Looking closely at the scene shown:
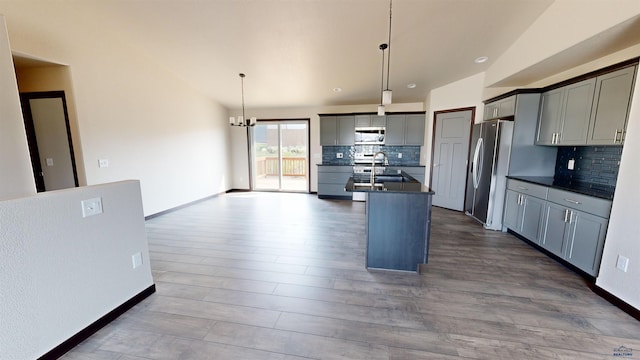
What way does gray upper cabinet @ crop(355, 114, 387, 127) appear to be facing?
toward the camera

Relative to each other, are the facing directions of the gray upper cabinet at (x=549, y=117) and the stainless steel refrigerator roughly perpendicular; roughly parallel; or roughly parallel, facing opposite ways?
roughly parallel

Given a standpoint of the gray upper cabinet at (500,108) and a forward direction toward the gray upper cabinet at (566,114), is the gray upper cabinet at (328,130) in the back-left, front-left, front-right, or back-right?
back-right

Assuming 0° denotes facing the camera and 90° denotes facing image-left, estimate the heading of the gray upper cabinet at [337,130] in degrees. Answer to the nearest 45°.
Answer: approximately 0°

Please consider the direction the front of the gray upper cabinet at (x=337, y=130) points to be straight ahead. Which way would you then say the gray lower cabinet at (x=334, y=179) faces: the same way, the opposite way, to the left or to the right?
the same way

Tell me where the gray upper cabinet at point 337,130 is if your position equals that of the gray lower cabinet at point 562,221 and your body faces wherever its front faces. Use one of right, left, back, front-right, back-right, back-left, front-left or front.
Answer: front-right

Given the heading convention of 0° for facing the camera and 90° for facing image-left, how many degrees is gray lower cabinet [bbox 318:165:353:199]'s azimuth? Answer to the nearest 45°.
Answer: approximately 0°

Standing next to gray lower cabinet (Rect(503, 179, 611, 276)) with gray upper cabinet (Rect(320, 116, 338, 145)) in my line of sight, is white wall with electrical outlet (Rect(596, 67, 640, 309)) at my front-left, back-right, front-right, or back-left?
back-left

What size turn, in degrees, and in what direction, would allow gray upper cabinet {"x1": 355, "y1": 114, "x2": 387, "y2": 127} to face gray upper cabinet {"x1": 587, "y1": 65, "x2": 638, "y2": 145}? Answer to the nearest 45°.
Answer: approximately 45° to its left

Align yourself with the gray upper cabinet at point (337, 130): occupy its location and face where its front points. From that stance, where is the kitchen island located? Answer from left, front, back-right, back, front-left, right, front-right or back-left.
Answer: front

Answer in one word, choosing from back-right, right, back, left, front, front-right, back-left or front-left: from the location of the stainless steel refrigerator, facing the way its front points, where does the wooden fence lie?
front-right

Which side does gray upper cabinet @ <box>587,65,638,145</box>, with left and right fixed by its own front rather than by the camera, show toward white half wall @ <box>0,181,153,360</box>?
front

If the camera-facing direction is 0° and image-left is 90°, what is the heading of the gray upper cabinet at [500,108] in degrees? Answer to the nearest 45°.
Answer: approximately 45°

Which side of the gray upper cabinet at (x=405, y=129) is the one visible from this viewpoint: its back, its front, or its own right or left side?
front

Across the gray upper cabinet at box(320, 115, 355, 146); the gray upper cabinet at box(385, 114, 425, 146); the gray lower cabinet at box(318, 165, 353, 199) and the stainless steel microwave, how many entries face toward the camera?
4

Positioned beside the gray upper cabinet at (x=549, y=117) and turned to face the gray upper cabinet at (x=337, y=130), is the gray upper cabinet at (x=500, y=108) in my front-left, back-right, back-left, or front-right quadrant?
front-right

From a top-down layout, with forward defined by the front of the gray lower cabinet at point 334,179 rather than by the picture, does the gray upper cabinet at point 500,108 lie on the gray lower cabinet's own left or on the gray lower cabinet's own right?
on the gray lower cabinet's own left

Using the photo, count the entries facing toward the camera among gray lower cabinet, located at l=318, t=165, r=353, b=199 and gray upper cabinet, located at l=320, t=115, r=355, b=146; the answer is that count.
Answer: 2

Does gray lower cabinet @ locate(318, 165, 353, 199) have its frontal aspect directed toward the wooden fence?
no
